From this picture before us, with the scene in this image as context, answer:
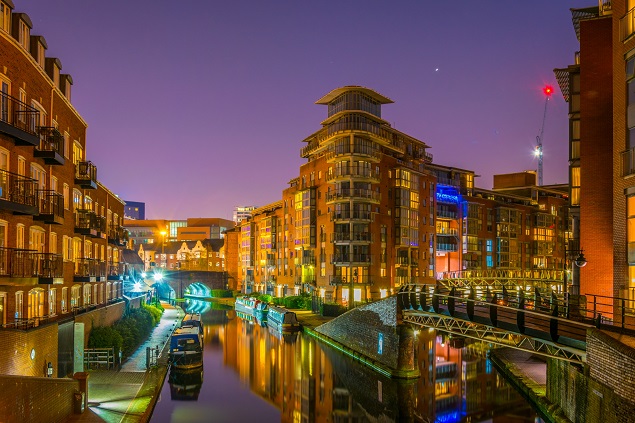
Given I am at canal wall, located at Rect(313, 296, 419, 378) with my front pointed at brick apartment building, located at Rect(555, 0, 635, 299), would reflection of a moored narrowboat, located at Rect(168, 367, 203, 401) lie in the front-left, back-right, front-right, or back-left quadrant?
back-right

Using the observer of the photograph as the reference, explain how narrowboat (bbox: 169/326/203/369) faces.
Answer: facing the viewer

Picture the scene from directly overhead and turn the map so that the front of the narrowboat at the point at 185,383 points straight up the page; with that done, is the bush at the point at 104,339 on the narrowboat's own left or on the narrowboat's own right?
on the narrowboat's own right

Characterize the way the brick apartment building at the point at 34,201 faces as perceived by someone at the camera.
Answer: facing the viewer and to the right of the viewer
